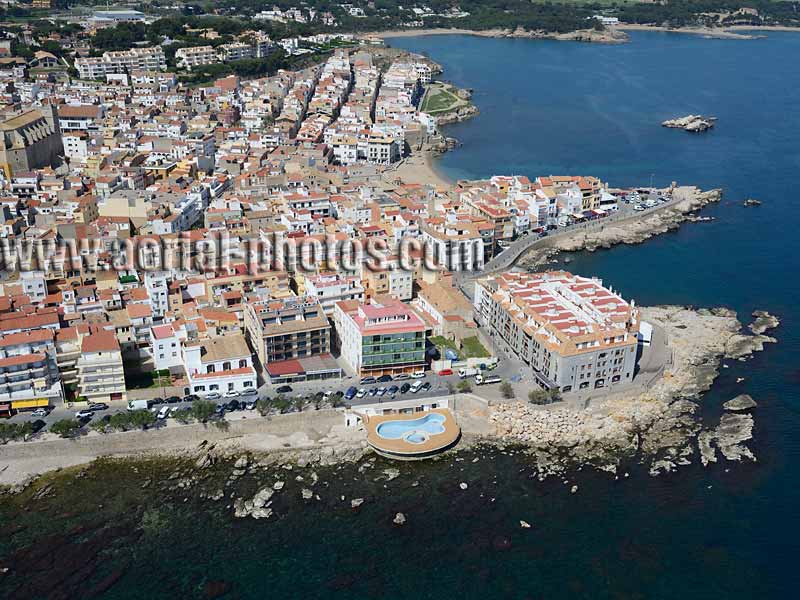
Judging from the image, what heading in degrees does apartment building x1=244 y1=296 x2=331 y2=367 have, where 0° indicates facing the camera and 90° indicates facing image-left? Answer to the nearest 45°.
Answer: approximately 0°

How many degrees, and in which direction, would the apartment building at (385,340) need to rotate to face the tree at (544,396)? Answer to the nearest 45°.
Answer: approximately 90° to its left

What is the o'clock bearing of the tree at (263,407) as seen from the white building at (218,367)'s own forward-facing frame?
The tree is roughly at 11 o'clock from the white building.

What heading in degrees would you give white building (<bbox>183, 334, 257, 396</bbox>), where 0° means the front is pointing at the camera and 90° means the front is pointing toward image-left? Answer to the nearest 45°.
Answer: approximately 0°

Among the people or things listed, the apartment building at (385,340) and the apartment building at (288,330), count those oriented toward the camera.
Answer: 2

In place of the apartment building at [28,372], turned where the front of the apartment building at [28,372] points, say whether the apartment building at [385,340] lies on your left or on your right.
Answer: on your left

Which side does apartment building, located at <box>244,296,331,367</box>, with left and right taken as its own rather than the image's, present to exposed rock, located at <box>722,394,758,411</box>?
left
